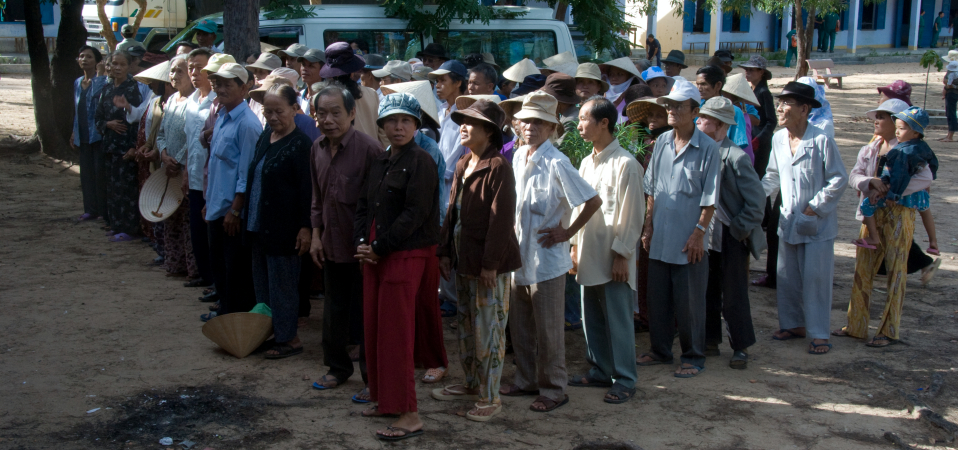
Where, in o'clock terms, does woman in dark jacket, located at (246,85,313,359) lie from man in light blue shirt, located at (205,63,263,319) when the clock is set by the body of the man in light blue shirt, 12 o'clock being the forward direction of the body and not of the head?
The woman in dark jacket is roughly at 10 o'clock from the man in light blue shirt.

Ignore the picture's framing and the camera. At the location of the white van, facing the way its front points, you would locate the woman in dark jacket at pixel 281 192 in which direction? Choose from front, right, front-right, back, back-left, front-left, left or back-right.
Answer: left

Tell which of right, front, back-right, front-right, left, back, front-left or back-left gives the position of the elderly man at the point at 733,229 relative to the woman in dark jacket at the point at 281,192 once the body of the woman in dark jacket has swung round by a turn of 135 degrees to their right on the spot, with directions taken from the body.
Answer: right

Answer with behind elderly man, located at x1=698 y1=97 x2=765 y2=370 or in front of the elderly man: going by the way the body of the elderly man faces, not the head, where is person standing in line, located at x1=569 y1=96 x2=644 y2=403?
in front

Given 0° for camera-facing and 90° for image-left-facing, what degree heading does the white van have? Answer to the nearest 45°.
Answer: approximately 90°

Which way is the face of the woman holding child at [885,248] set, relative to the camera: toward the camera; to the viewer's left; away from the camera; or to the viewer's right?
to the viewer's left
